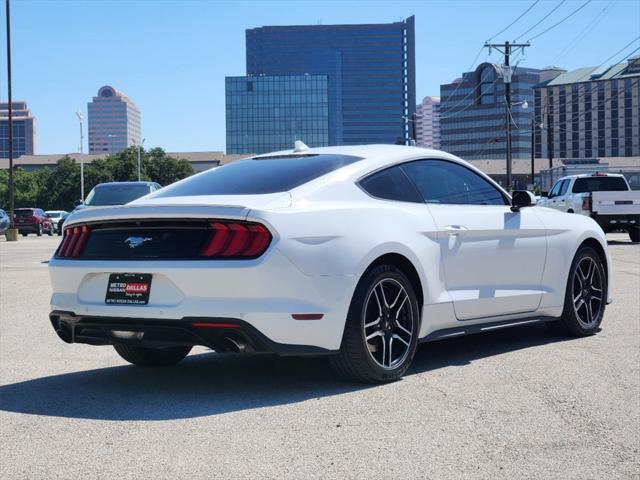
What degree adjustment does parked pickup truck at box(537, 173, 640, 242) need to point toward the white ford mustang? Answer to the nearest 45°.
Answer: approximately 135° to its left

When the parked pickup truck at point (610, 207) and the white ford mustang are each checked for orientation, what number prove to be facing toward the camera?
0

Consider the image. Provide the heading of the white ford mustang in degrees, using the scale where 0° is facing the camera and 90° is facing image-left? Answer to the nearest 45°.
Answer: approximately 225°

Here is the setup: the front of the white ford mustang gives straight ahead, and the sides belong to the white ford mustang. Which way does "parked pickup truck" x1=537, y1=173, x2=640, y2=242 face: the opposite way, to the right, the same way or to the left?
to the left

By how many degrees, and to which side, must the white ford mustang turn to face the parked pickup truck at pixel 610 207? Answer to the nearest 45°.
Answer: approximately 45° to its left

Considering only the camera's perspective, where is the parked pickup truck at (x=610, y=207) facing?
facing away from the viewer and to the left of the viewer

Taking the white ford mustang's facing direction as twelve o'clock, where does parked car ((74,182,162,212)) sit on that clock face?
The parked car is roughly at 10 o'clock from the white ford mustang.

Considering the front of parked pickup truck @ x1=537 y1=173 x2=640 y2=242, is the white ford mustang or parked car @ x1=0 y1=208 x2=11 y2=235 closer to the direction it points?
the parked car

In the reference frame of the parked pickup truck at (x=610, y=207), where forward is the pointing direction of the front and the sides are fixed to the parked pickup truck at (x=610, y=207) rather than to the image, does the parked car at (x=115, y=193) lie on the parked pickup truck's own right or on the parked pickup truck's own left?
on the parked pickup truck's own left

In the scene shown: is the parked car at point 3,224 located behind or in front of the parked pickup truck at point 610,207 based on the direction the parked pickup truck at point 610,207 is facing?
in front
